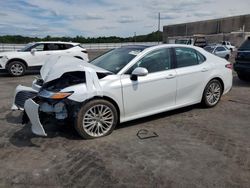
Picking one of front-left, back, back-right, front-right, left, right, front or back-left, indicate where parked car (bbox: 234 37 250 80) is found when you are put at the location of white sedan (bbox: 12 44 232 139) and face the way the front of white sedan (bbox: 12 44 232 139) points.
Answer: back

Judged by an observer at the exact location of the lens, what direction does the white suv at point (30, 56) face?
facing to the left of the viewer

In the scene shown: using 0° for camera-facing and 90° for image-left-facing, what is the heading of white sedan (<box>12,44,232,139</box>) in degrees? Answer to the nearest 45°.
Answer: approximately 45°

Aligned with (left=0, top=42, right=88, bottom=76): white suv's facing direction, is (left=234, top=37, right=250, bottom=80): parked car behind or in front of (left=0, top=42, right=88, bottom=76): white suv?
behind

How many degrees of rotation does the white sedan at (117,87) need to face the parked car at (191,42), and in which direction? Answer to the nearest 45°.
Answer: approximately 135° to its right

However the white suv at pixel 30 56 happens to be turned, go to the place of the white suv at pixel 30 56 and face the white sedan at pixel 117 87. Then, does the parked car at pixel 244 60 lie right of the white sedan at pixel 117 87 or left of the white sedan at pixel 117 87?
left
